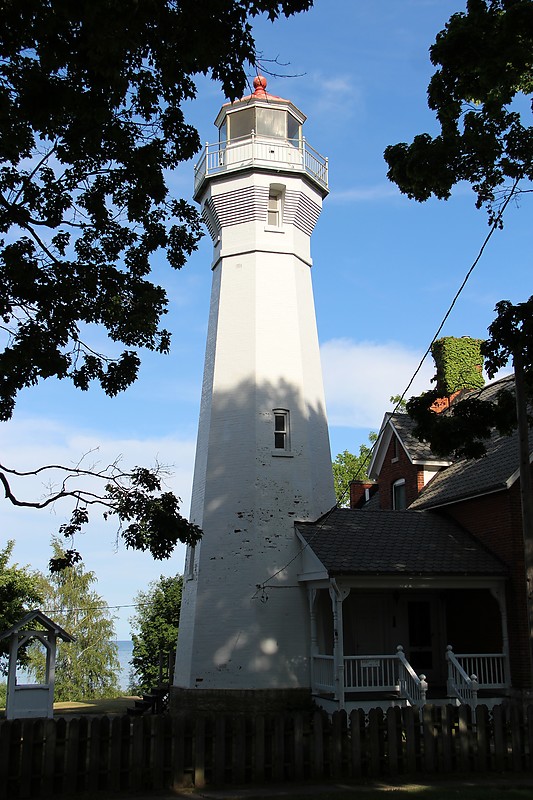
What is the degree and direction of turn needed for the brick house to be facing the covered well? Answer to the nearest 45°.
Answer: approximately 90° to its right

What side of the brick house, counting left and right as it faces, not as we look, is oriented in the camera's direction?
front

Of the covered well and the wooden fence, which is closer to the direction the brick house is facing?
the wooden fence

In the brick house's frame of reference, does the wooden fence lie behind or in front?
in front
